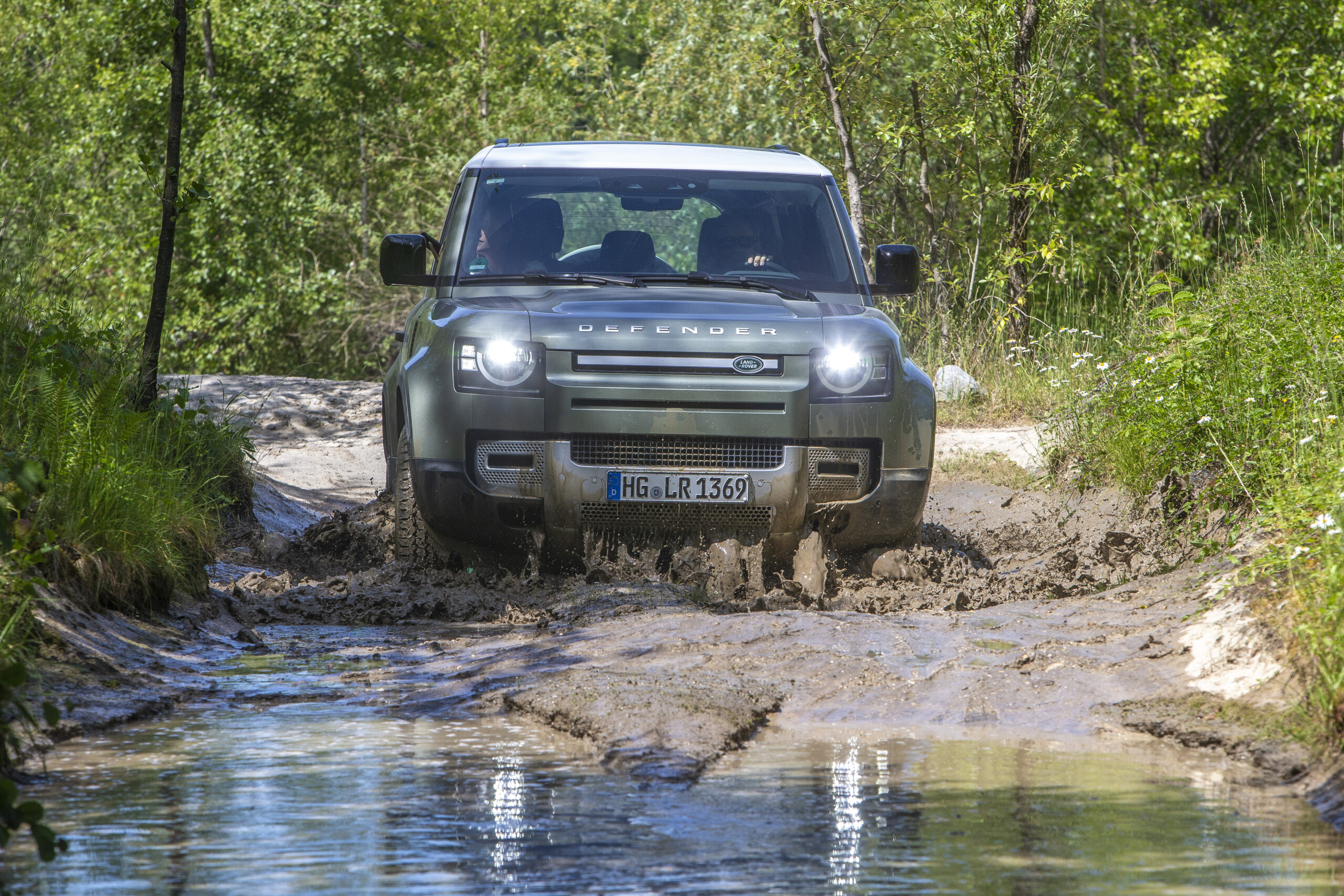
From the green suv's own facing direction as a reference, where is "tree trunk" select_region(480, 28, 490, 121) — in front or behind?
behind

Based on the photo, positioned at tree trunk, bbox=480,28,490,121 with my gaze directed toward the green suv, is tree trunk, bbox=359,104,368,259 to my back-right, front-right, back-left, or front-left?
front-right

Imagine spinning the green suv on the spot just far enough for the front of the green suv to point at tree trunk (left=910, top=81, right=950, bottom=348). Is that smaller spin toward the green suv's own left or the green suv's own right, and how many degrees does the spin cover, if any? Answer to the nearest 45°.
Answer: approximately 180°

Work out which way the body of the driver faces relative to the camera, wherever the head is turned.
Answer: toward the camera

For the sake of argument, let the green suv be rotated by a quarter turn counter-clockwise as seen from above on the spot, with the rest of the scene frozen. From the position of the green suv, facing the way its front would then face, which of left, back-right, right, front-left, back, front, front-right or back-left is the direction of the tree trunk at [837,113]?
left

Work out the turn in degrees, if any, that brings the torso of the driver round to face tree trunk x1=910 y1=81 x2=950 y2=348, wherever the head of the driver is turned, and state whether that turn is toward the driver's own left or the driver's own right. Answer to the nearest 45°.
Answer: approximately 180°

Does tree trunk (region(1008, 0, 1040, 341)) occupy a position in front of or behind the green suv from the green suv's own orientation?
behind

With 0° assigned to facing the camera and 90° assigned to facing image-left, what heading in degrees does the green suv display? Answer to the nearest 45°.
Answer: approximately 0°

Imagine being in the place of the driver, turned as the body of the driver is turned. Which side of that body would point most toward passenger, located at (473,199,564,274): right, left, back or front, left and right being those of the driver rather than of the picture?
right

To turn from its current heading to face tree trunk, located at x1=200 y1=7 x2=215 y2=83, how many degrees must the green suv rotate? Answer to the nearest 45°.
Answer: approximately 180°
